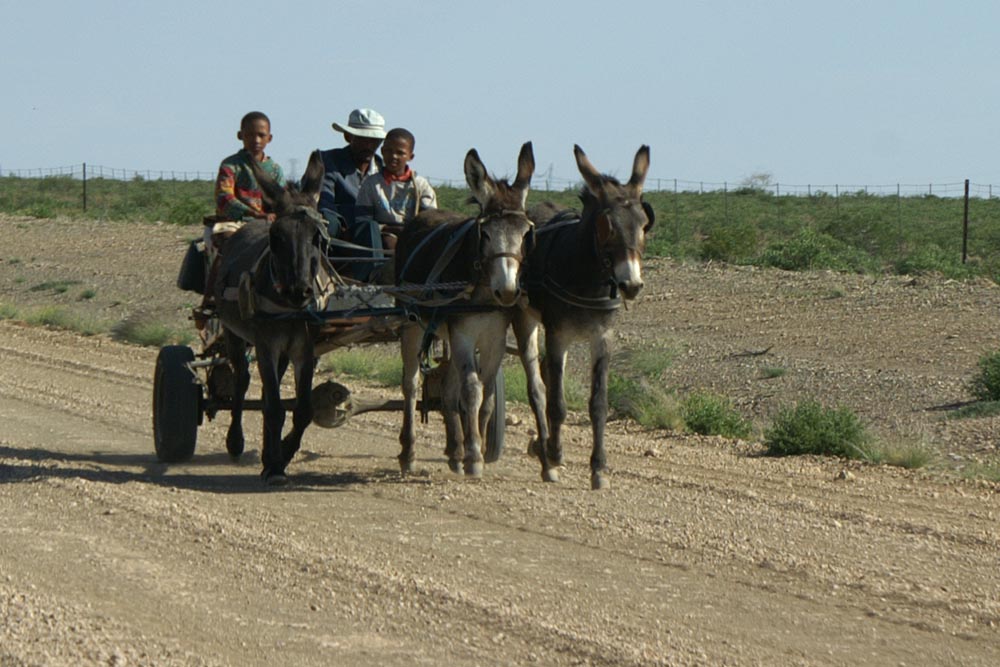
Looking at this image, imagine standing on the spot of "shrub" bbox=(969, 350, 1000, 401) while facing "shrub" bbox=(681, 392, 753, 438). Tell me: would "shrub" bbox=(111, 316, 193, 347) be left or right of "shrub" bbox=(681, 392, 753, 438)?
right

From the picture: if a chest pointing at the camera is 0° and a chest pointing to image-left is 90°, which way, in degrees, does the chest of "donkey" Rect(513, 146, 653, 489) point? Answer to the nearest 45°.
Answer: approximately 315°

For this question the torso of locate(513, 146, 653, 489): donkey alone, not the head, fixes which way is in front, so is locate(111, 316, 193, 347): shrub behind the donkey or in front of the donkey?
behind

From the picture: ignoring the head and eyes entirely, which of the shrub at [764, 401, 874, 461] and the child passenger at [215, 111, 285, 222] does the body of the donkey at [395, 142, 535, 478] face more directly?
the shrub

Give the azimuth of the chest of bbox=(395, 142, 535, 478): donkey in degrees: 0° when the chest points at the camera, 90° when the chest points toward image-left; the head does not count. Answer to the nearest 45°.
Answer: approximately 315°
